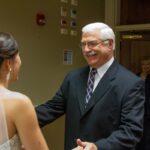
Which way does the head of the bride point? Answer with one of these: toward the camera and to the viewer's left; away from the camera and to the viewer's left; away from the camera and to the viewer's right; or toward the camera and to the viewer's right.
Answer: away from the camera and to the viewer's right

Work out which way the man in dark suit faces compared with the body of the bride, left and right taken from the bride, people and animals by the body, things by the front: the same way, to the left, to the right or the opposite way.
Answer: the opposite way

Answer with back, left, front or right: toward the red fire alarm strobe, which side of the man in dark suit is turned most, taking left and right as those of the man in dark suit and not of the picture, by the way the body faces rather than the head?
right

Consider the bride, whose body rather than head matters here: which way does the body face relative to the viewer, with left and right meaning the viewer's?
facing away from the viewer and to the right of the viewer

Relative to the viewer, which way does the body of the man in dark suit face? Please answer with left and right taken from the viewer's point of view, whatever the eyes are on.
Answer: facing the viewer and to the left of the viewer

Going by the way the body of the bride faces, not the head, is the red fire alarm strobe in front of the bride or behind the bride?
in front

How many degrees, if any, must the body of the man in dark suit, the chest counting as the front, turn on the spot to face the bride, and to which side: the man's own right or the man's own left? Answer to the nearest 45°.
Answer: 0° — they already face them

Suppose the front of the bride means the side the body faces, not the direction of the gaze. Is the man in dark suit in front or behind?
in front

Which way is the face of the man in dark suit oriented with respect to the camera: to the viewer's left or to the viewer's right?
to the viewer's left

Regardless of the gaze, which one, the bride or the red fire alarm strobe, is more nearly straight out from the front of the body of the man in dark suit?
the bride
